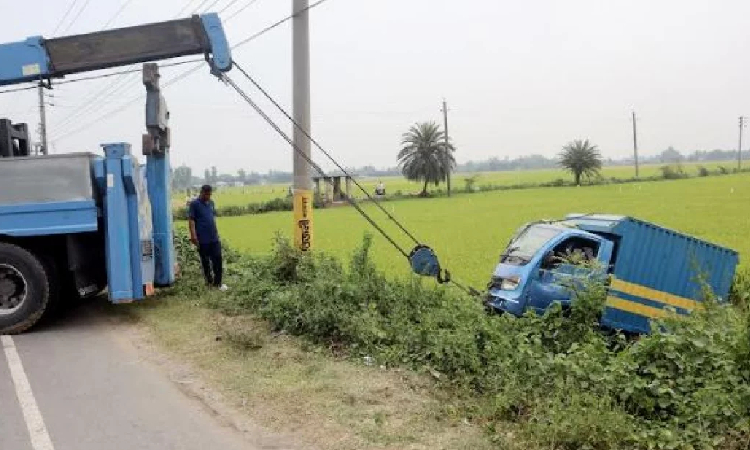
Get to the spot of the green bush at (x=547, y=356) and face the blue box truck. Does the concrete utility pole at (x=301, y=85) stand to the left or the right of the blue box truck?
left

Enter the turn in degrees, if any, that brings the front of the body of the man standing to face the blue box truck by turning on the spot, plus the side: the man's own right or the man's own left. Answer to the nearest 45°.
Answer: approximately 45° to the man's own left

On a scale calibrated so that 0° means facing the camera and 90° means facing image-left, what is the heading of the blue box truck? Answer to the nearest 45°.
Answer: approximately 45°

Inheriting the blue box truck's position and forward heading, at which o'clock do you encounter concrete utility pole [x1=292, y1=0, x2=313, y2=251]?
The concrete utility pole is roughly at 1 o'clock from the blue box truck.

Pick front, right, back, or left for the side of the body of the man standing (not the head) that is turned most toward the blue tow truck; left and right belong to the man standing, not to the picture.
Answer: right

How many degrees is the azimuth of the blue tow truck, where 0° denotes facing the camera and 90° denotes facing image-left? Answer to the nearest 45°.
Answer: approximately 90°

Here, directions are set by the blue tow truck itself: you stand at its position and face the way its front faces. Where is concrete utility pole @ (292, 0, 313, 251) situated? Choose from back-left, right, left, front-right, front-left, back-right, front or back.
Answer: back

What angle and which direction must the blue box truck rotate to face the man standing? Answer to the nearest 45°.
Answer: approximately 45° to its right
